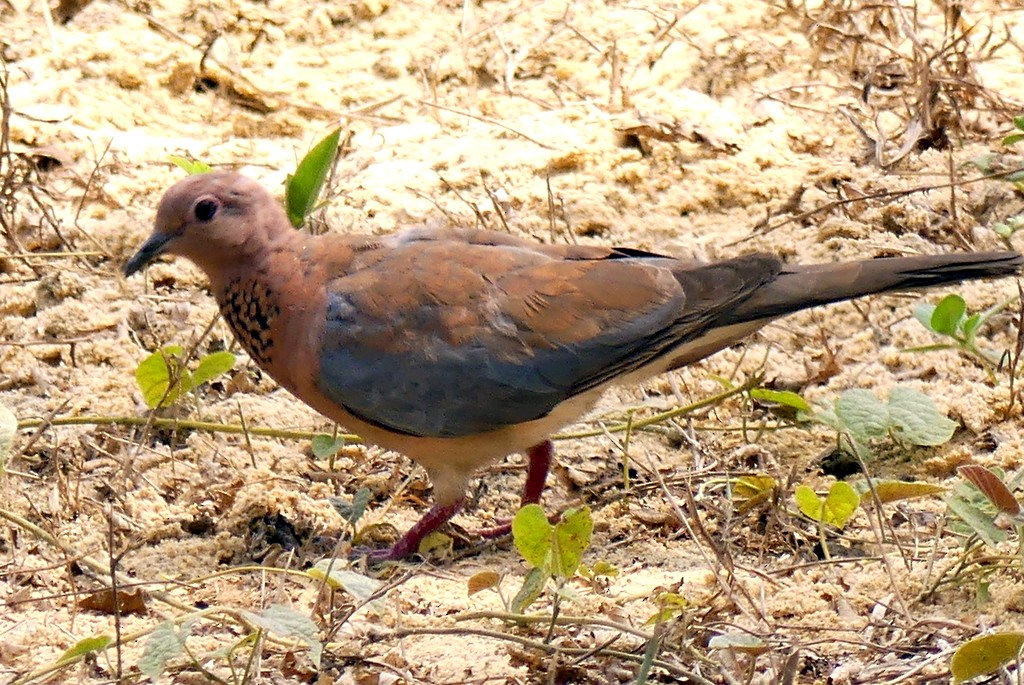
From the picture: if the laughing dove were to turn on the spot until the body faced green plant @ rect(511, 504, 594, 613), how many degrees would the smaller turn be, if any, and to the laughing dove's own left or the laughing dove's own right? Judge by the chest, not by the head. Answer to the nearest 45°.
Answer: approximately 90° to the laughing dove's own left

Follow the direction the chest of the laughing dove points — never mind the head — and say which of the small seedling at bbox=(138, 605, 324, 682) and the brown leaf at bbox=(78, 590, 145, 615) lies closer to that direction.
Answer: the brown leaf

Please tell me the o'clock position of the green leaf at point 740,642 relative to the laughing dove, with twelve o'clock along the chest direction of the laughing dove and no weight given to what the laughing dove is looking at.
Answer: The green leaf is roughly at 8 o'clock from the laughing dove.

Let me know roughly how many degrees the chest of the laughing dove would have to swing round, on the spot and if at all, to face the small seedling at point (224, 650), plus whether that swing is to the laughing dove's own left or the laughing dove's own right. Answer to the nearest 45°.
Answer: approximately 90° to the laughing dove's own left

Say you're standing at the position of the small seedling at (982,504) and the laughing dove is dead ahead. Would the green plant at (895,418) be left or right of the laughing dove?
right

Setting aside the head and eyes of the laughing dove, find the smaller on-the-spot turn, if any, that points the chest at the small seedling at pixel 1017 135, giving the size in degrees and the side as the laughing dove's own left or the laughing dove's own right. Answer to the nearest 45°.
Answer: approximately 135° to the laughing dove's own right

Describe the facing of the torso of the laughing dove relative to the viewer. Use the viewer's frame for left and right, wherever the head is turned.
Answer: facing to the left of the viewer

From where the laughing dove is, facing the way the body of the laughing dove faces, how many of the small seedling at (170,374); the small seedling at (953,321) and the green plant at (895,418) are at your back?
2

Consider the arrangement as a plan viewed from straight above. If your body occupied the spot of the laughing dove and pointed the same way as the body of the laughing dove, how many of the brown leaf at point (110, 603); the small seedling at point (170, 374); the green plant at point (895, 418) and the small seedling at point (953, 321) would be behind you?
2

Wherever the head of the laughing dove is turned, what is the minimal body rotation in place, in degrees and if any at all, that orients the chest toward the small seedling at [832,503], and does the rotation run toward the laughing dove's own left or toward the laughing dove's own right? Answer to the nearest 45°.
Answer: approximately 135° to the laughing dove's own left

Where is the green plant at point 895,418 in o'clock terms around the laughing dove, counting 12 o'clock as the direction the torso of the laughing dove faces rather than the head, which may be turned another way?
The green plant is roughly at 6 o'clock from the laughing dove.

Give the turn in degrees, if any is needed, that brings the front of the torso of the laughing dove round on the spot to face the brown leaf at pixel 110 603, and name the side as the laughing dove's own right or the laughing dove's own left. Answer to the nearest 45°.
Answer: approximately 45° to the laughing dove's own left
